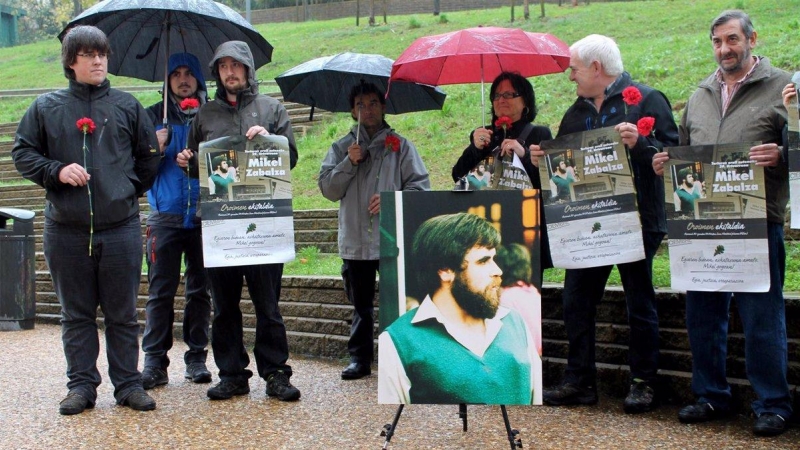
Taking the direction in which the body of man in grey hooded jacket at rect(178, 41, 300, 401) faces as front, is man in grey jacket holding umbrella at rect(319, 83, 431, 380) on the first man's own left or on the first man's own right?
on the first man's own left

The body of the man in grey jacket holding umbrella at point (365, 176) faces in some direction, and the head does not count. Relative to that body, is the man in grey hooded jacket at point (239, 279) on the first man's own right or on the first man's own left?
on the first man's own right

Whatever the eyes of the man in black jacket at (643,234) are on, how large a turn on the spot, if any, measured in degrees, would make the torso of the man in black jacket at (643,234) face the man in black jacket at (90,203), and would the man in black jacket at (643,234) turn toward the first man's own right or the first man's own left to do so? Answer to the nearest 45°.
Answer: approximately 45° to the first man's own right

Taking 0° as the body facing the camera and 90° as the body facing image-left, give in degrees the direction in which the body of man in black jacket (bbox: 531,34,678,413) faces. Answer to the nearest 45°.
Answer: approximately 45°

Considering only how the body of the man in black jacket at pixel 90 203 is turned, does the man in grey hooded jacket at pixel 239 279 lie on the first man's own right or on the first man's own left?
on the first man's own left

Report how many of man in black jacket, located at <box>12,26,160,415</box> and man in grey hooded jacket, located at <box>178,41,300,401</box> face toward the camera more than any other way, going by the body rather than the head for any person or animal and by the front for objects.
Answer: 2

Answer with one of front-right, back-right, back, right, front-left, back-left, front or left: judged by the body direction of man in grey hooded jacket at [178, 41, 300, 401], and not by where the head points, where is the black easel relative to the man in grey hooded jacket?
front-left

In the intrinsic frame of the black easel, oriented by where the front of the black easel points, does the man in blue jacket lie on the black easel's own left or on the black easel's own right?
on the black easel's own right

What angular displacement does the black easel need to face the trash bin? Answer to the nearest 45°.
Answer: approximately 135° to its right

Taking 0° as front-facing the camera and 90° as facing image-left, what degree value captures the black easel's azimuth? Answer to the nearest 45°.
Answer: approximately 0°
